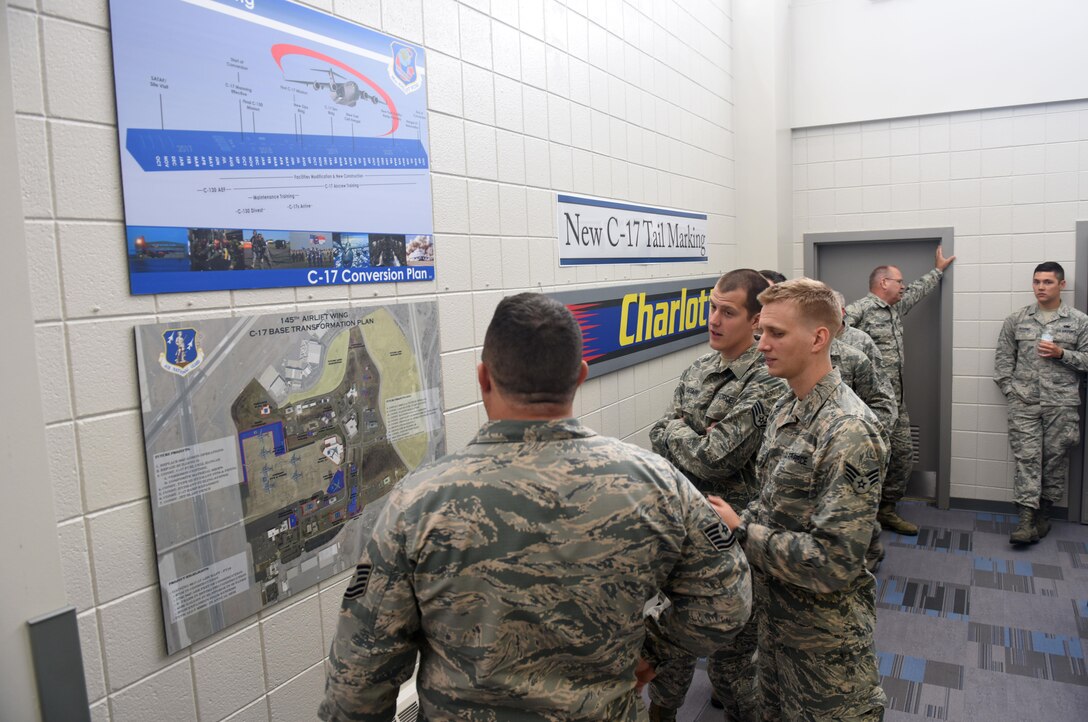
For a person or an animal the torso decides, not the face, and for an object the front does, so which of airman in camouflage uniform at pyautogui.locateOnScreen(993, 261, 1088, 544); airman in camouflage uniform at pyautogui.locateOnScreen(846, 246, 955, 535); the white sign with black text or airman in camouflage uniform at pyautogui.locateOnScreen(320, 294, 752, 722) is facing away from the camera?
airman in camouflage uniform at pyautogui.locateOnScreen(320, 294, 752, 722)

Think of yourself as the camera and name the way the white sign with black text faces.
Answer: facing the viewer and to the right of the viewer

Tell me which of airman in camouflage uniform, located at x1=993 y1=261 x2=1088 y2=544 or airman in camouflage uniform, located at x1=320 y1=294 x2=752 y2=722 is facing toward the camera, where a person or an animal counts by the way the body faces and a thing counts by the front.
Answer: airman in camouflage uniform, located at x1=993 y1=261 x2=1088 y2=544

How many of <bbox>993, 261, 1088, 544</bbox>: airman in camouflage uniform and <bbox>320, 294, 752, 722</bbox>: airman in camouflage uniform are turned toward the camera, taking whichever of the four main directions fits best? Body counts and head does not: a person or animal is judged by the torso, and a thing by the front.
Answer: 1

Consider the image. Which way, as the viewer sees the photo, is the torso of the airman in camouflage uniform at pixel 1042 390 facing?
toward the camera

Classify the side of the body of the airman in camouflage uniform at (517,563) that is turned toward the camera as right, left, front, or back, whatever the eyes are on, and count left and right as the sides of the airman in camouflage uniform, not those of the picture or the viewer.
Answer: back

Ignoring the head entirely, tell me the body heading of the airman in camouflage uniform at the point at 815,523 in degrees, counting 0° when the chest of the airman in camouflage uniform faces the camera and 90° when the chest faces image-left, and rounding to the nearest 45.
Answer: approximately 45°

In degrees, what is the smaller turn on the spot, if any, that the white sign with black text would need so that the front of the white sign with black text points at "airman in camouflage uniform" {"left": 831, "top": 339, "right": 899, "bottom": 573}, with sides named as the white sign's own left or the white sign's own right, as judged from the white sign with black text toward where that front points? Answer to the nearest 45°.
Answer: approximately 45° to the white sign's own left

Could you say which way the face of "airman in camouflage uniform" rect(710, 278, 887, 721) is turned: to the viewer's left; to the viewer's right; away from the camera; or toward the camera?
to the viewer's left

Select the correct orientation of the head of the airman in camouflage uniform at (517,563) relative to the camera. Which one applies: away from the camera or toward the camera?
away from the camera
